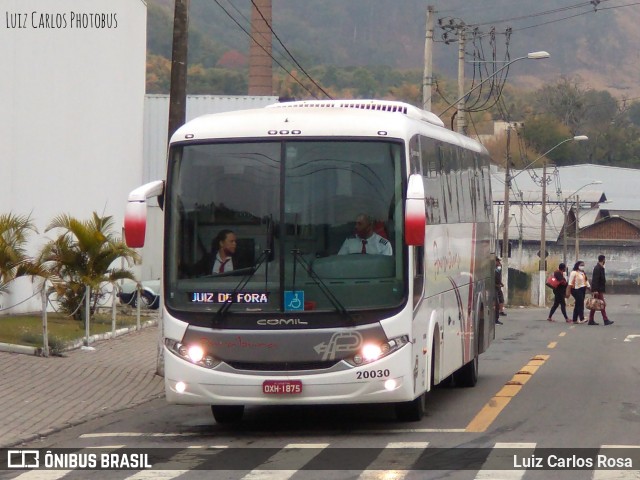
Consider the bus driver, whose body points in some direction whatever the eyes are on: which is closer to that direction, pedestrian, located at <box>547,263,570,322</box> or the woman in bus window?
the woman in bus window

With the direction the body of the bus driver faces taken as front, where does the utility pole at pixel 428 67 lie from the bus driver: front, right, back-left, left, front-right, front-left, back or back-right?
back

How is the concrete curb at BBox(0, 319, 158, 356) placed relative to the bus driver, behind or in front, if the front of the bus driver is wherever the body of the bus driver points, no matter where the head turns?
behind

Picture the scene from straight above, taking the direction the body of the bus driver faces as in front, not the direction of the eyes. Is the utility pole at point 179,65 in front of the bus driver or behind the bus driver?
behind

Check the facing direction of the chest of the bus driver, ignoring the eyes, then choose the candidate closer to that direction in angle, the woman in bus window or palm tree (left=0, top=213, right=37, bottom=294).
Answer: the woman in bus window

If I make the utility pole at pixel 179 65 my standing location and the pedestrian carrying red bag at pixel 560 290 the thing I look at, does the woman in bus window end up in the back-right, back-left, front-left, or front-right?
back-right

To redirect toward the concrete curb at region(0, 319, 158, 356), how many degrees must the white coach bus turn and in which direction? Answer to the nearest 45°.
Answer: approximately 135° to its right

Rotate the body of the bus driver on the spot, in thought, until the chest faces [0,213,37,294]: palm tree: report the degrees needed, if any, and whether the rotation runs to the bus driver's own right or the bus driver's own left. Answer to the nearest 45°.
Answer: approximately 135° to the bus driver's own right

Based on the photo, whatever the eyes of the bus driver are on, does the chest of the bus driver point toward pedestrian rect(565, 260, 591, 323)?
no

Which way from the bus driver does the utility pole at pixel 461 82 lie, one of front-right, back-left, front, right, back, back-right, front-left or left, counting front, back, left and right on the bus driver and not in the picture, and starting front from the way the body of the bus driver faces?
back

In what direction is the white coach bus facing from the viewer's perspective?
toward the camera

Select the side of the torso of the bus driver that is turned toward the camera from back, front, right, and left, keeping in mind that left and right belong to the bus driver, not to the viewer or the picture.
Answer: front

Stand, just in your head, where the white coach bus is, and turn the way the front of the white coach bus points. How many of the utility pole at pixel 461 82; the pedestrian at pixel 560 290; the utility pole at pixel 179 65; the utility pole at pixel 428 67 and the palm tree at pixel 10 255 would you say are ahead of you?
0

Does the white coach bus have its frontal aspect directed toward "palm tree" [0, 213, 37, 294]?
no
